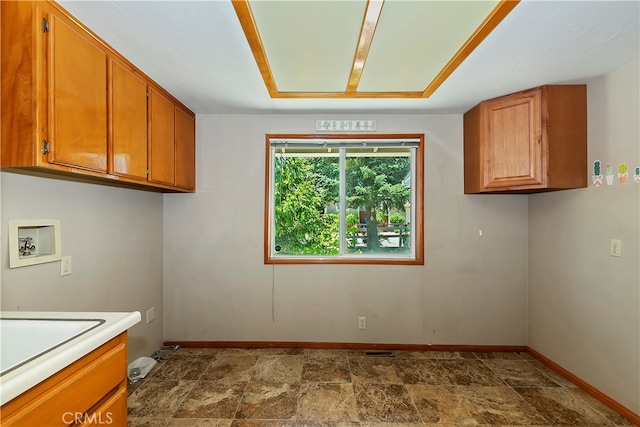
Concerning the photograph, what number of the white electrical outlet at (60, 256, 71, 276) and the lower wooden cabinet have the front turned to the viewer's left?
0

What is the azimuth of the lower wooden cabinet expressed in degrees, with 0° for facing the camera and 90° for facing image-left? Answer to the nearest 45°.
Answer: approximately 315°

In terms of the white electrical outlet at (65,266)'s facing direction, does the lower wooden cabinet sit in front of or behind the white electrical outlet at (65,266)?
in front

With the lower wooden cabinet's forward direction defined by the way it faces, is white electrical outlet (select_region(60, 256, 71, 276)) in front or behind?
behind

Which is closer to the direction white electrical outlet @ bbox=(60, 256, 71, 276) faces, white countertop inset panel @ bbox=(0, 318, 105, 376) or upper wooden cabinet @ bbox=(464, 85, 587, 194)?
the upper wooden cabinet

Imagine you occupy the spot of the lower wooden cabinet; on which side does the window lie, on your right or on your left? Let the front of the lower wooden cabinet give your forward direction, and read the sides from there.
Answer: on your left

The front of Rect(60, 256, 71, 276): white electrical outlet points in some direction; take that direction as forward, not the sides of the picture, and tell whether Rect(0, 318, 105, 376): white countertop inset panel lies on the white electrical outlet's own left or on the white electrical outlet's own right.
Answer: on the white electrical outlet's own right

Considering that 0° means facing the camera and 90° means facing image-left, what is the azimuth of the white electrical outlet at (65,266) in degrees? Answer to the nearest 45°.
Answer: approximately 315°
